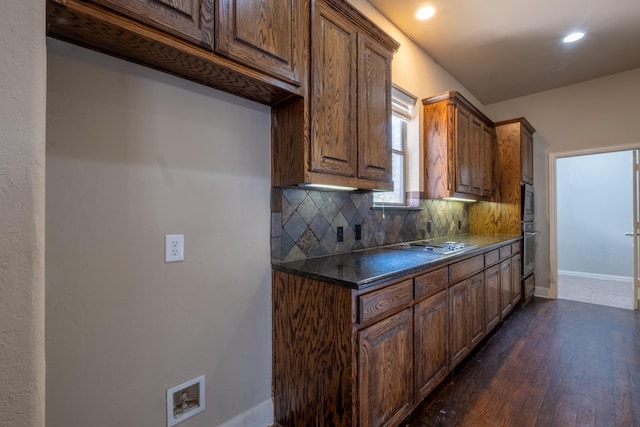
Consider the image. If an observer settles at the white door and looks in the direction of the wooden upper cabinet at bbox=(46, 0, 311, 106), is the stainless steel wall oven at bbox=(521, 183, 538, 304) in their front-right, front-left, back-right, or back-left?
front-right

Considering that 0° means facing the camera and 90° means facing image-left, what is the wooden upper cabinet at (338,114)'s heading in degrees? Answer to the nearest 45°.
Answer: approximately 315°

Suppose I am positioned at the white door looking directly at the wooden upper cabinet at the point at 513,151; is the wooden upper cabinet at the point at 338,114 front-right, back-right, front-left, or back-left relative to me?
front-left

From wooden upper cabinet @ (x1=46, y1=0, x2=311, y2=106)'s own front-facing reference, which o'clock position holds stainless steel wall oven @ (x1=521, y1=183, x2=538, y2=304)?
The stainless steel wall oven is roughly at 10 o'clock from the wooden upper cabinet.

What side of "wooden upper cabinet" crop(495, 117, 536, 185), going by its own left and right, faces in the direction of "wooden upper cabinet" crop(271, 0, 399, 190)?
right

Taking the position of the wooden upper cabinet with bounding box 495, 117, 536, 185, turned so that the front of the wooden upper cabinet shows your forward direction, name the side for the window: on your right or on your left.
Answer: on your right

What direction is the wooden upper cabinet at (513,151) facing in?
to the viewer's right

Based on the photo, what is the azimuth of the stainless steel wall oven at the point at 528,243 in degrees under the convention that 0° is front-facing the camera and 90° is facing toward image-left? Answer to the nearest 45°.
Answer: approximately 270°
